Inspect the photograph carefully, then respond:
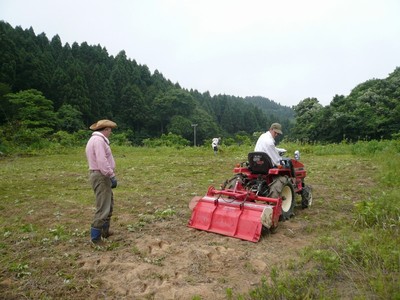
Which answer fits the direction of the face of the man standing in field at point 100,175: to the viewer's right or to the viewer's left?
to the viewer's right

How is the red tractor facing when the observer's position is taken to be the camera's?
facing away from the viewer and to the right of the viewer

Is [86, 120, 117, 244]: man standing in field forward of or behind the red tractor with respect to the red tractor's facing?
behind
